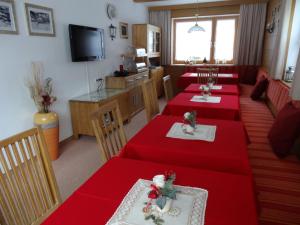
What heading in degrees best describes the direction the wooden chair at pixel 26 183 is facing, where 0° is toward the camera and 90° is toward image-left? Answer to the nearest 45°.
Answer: approximately 315°

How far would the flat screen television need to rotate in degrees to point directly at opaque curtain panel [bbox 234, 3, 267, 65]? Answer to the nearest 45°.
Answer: approximately 45° to its left

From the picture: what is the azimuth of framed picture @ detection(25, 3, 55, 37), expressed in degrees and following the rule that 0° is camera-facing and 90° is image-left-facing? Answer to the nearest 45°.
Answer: approximately 315°

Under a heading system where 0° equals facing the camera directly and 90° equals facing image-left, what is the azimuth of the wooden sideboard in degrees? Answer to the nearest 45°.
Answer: approximately 315°

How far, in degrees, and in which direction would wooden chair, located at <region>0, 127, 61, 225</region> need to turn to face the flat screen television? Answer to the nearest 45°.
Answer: approximately 90° to its left

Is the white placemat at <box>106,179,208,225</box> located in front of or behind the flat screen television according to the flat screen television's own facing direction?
in front

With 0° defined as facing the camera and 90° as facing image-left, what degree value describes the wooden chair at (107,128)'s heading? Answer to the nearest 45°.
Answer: approximately 315°

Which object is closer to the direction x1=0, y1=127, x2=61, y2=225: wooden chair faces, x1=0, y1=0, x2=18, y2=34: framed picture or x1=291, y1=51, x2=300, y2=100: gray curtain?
the gray curtain
